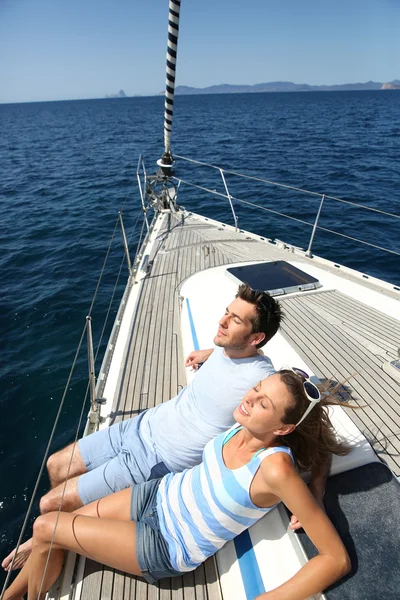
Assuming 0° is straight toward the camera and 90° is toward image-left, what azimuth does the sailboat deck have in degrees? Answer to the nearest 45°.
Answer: approximately 135°
